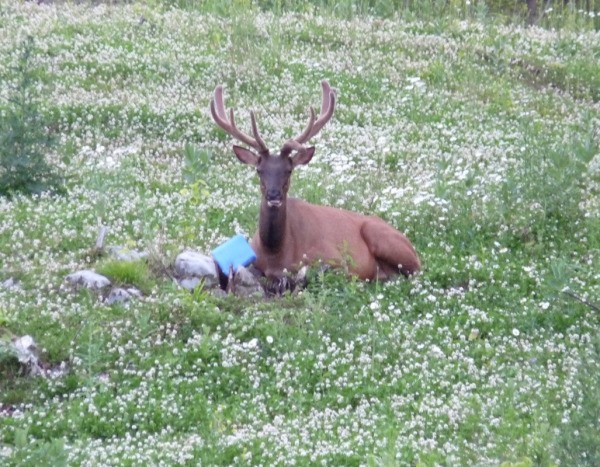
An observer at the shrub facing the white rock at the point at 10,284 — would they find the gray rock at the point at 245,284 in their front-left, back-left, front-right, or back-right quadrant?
front-left

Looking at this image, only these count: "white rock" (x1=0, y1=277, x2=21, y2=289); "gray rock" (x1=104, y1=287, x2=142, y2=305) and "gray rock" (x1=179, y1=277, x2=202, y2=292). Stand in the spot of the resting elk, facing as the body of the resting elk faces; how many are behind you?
0

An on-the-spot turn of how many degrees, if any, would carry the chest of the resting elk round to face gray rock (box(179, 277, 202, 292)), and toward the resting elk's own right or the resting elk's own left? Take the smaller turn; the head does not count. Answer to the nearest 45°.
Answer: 0° — it already faces it

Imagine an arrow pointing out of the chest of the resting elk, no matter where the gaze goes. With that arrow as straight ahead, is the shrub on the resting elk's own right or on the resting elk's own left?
on the resting elk's own right

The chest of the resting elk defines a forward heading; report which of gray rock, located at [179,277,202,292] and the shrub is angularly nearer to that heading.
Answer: the gray rock

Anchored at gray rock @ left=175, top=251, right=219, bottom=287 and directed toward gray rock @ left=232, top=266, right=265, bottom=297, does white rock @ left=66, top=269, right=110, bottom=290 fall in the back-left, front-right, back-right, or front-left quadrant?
back-right

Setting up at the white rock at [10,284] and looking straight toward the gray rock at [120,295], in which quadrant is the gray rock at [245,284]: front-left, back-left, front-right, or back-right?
front-left

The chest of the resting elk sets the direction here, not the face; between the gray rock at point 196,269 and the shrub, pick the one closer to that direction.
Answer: the gray rock

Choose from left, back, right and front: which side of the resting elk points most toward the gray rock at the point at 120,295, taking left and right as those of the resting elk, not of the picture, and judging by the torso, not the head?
front

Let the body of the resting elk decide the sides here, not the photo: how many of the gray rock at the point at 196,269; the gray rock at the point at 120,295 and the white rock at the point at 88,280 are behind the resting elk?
0

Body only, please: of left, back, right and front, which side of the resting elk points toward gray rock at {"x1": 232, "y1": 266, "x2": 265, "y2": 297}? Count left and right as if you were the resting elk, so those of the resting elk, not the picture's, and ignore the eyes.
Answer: front

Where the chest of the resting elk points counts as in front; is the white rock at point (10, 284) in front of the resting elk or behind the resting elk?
in front
